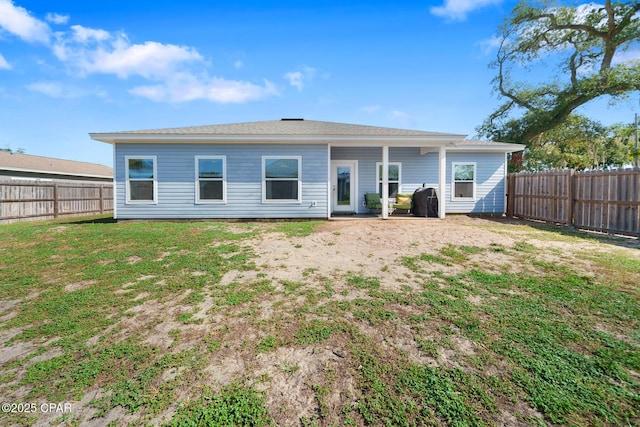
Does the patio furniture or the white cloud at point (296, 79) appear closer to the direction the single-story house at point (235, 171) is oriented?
the white cloud

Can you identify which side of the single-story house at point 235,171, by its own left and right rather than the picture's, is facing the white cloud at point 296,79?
front

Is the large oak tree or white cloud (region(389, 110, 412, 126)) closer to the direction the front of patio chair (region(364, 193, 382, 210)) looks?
the large oak tree

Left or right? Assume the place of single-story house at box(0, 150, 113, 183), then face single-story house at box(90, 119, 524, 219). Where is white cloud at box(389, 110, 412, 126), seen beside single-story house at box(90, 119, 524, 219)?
left

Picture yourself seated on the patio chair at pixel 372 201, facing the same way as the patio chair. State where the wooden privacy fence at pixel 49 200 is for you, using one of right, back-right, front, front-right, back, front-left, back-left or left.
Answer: back-right

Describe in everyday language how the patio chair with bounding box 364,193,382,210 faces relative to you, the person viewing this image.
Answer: facing the viewer and to the right of the viewer

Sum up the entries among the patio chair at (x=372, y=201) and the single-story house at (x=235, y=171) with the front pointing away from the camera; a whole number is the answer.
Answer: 1

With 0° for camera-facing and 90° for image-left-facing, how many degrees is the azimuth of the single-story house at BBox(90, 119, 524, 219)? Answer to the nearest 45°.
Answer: approximately 180°
